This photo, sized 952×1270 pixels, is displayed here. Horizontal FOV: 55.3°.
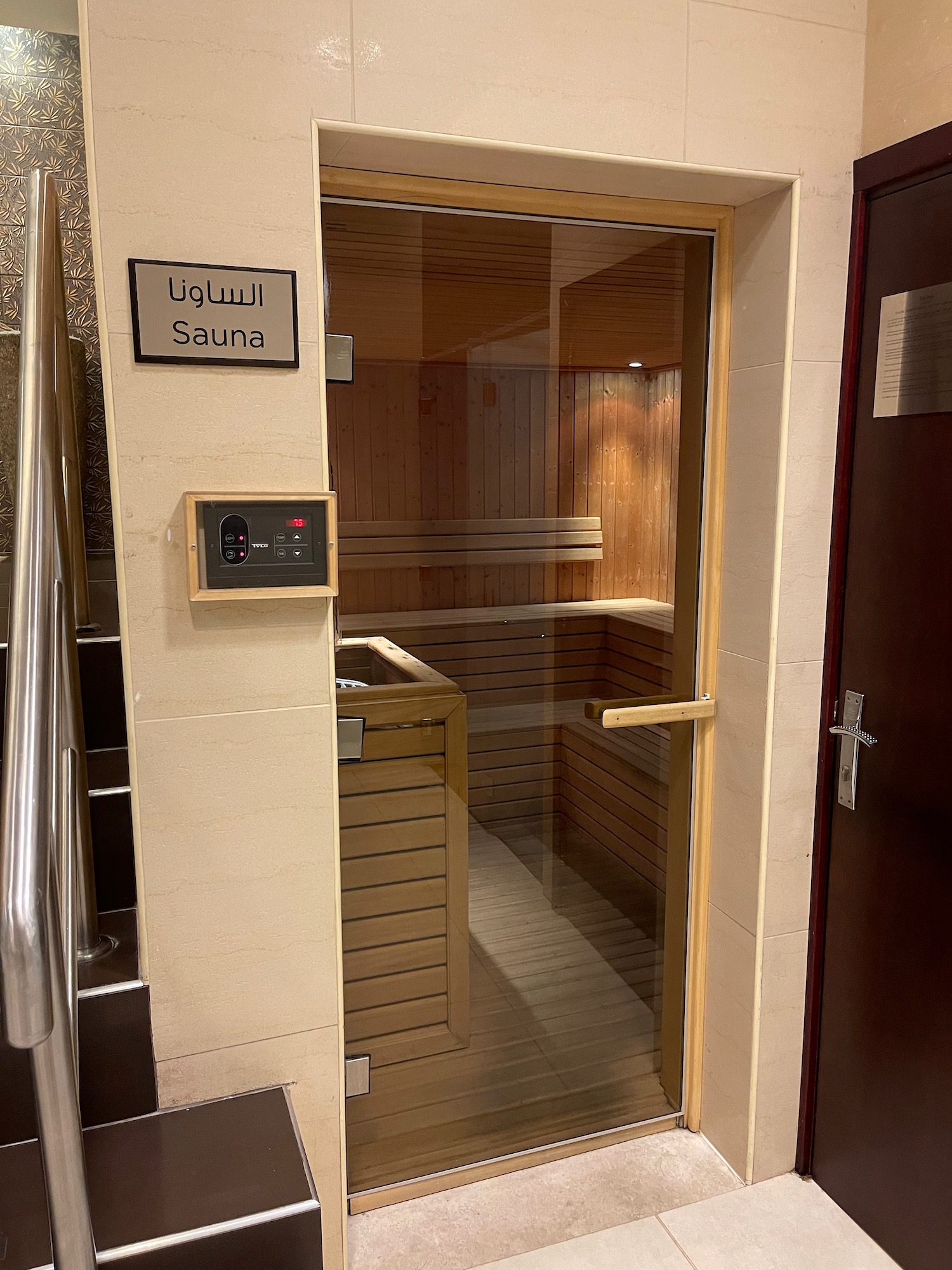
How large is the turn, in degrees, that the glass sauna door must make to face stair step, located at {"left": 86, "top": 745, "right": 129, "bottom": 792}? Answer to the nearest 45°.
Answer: approximately 90° to its right

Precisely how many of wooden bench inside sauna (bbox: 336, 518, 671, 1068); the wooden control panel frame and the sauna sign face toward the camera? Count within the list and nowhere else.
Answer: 3

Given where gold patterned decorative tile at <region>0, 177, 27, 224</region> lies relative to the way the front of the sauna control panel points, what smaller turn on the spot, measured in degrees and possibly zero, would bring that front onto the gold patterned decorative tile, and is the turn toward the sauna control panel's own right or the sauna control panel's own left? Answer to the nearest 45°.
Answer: approximately 135° to the sauna control panel's own right

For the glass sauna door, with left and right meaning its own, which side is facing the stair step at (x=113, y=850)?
right

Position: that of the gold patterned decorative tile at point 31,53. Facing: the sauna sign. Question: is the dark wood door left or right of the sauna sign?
left

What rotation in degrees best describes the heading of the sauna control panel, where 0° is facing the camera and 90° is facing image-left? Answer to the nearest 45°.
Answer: approximately 0°
